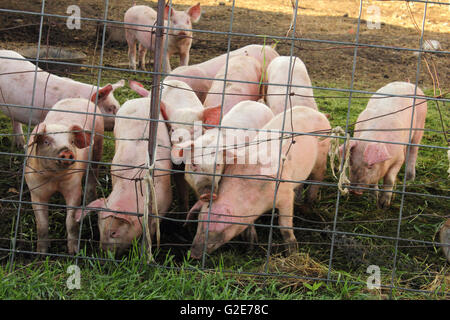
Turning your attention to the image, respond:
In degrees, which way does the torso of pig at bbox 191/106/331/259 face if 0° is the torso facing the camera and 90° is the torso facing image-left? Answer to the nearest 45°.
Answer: approximately 45°

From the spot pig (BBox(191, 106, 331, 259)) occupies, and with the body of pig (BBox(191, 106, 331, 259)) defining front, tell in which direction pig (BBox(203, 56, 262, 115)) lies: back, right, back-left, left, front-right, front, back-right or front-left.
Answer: back-right

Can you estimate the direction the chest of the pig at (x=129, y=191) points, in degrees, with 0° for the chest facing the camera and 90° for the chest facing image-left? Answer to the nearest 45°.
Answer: approximately 0°

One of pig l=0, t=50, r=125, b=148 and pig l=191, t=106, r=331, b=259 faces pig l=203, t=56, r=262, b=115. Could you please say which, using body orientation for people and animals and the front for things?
pig l=0, t=50, r=125, b=148

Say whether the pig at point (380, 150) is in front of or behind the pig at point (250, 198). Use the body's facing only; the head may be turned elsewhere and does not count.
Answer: behind

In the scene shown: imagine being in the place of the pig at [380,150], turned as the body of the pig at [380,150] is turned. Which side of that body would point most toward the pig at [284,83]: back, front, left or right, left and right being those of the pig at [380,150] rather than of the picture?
right

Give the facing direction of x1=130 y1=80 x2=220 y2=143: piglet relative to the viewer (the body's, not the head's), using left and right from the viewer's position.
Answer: facing the viewer

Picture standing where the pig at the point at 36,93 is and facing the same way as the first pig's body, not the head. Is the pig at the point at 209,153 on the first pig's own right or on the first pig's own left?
on the first pig's own right

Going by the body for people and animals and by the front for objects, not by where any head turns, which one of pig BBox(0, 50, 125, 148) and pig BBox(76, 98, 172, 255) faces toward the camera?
pig BBox(76, 98, 172, 255)

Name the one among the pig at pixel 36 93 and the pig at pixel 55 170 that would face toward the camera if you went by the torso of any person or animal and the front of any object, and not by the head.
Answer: the pig at pixel 55 170

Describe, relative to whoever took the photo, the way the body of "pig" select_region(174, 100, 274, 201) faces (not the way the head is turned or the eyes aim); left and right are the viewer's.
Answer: facing the viewer and to the left of the viewer

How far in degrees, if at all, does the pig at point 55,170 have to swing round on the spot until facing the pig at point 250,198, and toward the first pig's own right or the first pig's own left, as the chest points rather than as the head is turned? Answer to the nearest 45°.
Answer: approximately 90° to the first pig's own left

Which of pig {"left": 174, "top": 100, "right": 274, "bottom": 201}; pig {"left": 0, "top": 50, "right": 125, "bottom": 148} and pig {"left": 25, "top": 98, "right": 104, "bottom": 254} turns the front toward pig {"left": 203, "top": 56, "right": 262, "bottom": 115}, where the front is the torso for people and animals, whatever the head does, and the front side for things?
pig {"left": 0, "top": 50, "right": 125, "bottom": 148}

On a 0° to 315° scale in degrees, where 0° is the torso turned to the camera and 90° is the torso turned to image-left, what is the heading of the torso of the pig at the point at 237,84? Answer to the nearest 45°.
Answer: approximately 45°

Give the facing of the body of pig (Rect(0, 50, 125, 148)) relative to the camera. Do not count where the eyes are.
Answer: to the viewer's right

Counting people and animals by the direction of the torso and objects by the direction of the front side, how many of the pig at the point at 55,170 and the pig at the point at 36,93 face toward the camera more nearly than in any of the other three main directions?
1

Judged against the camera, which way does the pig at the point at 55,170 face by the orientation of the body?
toward the camera

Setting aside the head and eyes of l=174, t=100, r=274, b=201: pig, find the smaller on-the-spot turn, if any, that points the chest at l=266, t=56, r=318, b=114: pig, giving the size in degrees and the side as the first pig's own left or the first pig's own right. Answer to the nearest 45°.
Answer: approximately 135° to the first pig's own right

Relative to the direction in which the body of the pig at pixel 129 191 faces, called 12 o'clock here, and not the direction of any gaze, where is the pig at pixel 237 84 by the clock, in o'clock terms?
the pig at pixel 237 84 is roughly at 7 o'clock from the pig at pixel 129 191.
